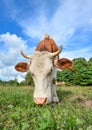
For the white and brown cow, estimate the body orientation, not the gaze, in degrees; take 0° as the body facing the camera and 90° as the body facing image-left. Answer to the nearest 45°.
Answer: approximately 0°
